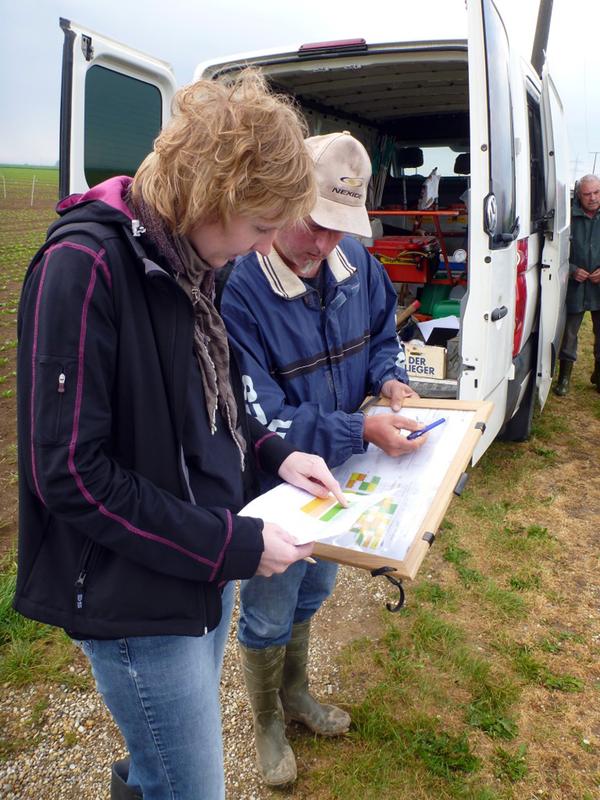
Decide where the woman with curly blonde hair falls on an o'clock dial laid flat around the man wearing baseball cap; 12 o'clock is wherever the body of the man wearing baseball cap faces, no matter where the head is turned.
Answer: The woman with curly blonde hair is roughly at 2 o'clock from the man wearing baseball cap.

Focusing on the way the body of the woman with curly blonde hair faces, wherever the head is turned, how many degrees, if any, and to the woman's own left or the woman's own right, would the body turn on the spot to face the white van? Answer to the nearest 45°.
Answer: approximately 45° to the woman's own left

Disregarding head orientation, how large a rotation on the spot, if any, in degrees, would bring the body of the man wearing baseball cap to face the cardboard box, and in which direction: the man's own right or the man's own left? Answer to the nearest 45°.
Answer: approximately 135° to the man's own left

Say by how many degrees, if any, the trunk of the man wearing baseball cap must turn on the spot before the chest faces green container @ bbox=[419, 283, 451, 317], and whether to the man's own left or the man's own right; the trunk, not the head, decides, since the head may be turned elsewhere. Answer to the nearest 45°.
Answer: approximately 135° to the man's own left

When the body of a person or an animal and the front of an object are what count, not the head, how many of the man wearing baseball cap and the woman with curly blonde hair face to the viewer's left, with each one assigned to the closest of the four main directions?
0

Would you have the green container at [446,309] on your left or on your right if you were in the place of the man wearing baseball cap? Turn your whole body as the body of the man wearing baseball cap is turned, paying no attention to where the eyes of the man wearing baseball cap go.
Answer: on your left

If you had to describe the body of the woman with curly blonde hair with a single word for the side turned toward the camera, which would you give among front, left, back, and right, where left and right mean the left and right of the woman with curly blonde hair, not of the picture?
right
